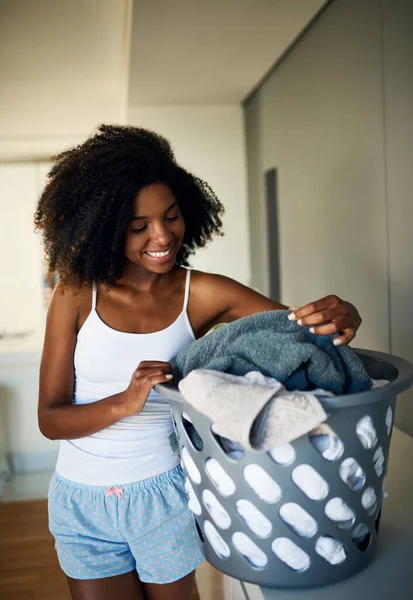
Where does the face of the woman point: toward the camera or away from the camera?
toward the camera

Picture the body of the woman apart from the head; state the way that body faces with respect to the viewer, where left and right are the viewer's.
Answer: facing the viewer
